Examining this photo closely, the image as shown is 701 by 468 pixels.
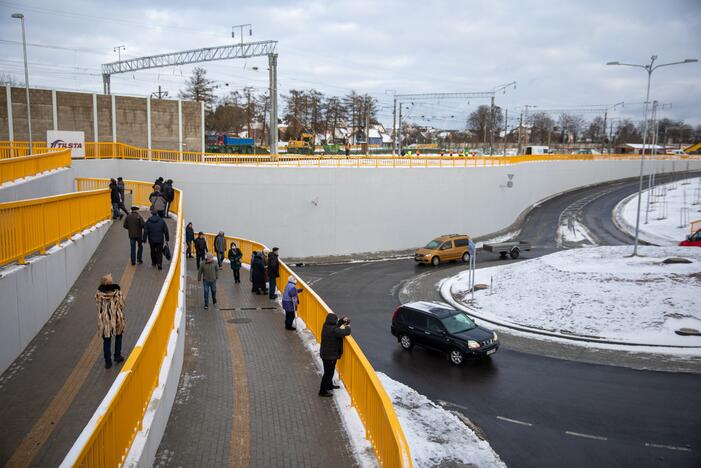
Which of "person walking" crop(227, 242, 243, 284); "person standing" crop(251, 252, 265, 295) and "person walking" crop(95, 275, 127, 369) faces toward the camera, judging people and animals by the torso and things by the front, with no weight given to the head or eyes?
"person walking" crop(227, 242, 243, 284)

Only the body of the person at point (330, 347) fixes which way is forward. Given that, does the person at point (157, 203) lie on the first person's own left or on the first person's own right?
on the first person's own left

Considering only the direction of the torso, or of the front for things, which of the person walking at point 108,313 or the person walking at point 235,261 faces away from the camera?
the person walking at point 108,313

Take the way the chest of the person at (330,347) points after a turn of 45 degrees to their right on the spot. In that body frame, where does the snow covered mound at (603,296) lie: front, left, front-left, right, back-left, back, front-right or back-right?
front-left

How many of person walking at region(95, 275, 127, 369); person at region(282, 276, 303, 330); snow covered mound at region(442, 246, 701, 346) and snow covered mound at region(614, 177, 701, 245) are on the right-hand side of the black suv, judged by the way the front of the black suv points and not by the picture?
2

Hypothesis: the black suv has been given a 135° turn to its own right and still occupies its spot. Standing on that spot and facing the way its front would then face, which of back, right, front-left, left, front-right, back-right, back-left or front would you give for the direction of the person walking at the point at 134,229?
front

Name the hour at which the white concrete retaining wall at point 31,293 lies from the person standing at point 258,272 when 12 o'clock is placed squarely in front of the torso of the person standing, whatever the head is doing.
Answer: The white concrete retaining wall is roughly at 7 o'clock from the person standing.

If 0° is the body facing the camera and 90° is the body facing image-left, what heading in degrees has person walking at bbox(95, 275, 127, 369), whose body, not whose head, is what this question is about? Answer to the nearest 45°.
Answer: approximately 180°
